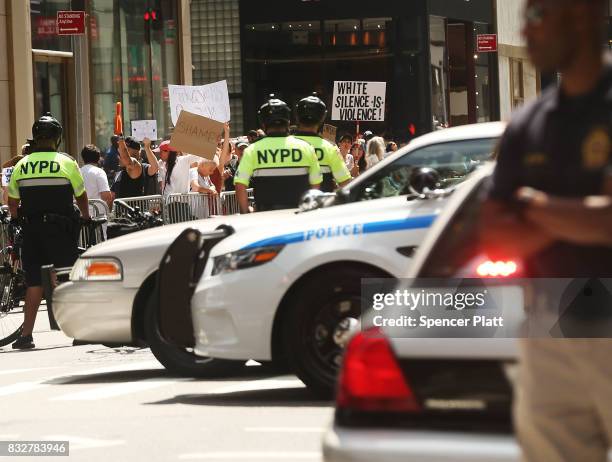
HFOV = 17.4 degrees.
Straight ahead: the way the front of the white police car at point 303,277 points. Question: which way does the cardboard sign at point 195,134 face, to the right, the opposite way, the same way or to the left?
to the left

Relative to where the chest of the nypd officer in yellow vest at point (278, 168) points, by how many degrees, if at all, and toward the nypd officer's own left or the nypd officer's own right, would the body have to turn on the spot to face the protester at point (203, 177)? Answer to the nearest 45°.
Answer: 0° — they already face them

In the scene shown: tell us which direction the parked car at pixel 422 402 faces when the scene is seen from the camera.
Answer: facing away from the viewer

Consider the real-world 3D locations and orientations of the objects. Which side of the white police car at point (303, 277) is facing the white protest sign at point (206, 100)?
right

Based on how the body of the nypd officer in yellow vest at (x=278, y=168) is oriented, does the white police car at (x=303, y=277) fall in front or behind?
behind

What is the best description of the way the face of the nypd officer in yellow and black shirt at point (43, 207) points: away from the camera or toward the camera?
away from the camera

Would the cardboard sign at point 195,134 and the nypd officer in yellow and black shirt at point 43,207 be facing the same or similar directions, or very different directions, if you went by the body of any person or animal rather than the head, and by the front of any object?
very different directions

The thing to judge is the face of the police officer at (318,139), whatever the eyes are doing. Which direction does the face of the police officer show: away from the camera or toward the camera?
away from the camera

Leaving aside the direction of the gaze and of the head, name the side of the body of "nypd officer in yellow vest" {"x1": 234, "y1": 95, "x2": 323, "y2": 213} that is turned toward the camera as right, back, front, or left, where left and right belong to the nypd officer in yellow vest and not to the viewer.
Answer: back

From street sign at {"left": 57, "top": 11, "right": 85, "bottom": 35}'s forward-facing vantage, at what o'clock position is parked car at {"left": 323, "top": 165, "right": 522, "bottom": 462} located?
The parked car is roughly at 12 o'clock from the street sign.

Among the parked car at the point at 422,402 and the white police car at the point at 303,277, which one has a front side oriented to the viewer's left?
the white police car

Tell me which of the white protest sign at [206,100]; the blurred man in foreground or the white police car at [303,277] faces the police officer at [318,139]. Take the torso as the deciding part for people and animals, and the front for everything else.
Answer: the white protest sign

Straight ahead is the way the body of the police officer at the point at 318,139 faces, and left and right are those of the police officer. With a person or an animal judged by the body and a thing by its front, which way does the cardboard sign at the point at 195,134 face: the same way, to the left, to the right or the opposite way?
the opposite way

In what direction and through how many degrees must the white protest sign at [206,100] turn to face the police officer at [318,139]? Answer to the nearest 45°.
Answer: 0° — it already faces them

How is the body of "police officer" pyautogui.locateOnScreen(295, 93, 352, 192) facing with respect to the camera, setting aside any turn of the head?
away from the camera

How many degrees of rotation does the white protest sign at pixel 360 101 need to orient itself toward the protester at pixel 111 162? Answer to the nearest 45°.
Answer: approximately 45° to its right
